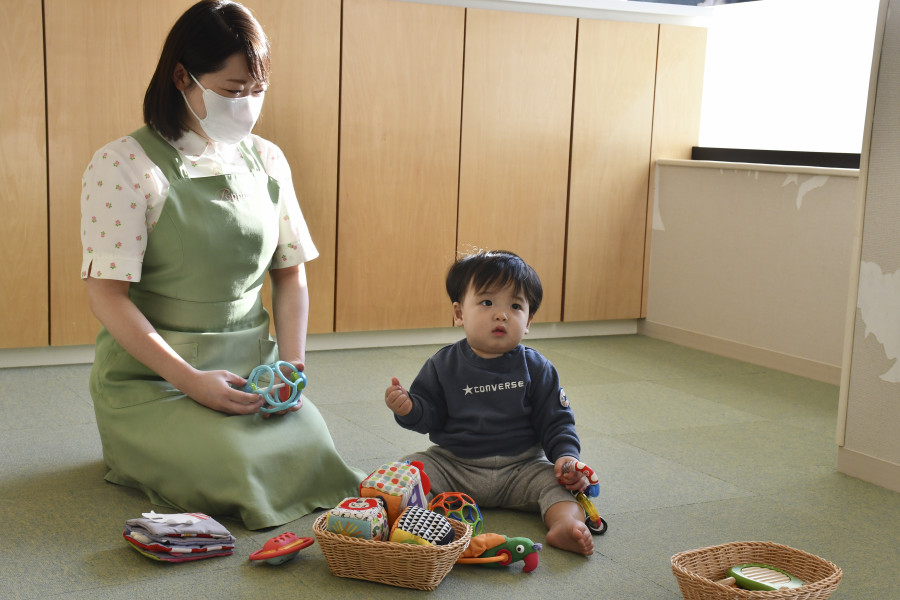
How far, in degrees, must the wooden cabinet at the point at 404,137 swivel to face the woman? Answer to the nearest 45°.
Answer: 0° — it already faces them

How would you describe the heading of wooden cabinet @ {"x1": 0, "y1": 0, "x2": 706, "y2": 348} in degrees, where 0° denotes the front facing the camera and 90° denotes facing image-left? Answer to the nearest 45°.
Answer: approximately 0°

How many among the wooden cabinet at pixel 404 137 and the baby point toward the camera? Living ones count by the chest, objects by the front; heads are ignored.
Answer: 2

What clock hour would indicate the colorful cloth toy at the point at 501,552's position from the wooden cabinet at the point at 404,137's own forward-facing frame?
The colorful cloth toy is roughly at 12 o'clock from the wooden cabinet.

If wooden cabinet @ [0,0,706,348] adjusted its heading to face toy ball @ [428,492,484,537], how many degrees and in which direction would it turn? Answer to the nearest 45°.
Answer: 0° — it already faces it

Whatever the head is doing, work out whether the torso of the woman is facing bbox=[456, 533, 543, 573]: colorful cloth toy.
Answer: yes
